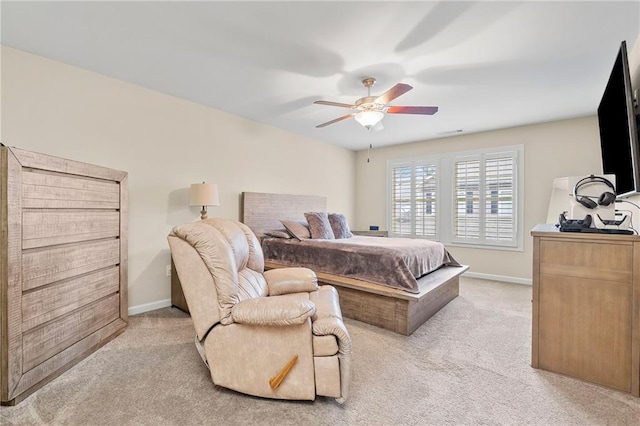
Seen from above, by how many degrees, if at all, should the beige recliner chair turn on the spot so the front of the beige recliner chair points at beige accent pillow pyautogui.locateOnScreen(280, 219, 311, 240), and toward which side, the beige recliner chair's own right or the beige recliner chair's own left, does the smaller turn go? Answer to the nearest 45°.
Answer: approximately 90° to the beige recliner chair's own left

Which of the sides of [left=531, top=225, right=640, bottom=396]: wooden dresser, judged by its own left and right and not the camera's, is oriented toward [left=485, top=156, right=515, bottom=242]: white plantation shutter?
right

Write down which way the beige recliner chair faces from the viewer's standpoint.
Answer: facing to the right of the viewer

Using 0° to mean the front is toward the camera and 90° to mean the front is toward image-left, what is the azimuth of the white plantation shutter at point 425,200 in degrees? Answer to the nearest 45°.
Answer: approximately 0°

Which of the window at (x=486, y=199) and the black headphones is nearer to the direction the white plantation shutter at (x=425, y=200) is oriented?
the black headphones

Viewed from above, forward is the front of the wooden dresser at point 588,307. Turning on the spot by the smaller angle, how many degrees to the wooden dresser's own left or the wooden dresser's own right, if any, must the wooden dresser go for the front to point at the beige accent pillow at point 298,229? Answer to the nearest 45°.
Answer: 0° — it already faces it

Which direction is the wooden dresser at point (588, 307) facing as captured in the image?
to the viewer's left

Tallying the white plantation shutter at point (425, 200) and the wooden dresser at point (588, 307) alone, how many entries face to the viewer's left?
1

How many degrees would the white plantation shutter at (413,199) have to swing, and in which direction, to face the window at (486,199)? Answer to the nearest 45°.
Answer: approximately 90° to its left
